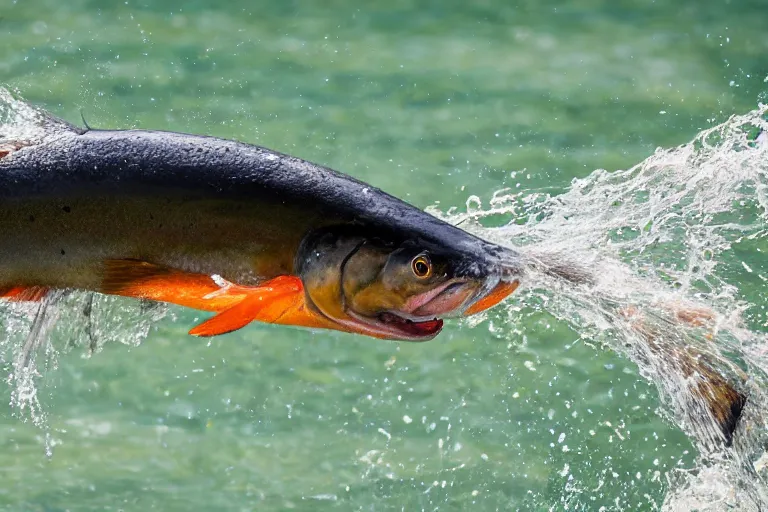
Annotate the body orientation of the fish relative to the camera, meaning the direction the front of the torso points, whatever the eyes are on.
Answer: to the viewer's right
